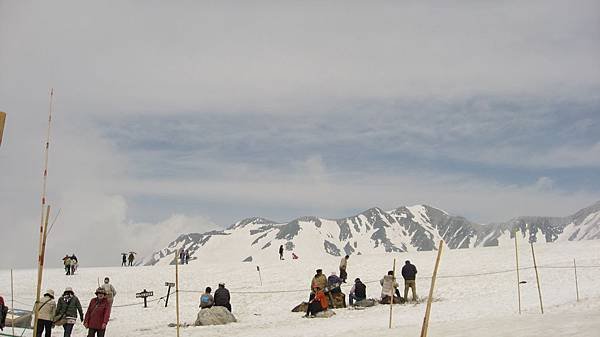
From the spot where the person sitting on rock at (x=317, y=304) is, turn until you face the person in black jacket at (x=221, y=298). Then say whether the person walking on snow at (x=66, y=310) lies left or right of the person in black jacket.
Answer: left

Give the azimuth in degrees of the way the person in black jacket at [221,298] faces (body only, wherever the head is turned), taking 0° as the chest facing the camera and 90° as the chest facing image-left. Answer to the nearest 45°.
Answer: approximately 180°

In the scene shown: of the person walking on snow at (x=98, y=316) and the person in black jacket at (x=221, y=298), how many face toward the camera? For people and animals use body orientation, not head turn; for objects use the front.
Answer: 1

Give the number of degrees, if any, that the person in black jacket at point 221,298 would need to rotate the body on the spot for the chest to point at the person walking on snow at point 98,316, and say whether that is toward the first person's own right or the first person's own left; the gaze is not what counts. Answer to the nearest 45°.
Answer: approximately 180°

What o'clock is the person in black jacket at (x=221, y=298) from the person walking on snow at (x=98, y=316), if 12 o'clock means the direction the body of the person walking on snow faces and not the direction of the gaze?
The person in black jacket is roughly at 7 o'clock from the person walking on snow.

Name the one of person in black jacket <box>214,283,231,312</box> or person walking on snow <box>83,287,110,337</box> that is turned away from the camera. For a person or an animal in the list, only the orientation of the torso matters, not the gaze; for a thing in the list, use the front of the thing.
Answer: the person in black jacket

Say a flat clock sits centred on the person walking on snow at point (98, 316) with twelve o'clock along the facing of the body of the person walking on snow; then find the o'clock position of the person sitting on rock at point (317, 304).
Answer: The person sitting on rock is roughly at 8 o'clock from the person walking on snow.

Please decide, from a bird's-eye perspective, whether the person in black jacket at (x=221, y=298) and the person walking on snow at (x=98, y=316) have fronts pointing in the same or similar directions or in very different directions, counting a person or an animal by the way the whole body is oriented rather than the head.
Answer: very different directions

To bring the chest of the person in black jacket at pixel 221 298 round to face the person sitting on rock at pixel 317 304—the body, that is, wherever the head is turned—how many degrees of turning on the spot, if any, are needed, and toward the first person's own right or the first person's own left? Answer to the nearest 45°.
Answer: approximately 135° to the first person's own right

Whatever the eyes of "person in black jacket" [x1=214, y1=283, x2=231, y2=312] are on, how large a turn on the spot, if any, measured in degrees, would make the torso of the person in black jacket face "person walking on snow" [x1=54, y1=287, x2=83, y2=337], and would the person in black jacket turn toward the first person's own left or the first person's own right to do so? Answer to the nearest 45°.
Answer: approximately 135° to the first person's own left

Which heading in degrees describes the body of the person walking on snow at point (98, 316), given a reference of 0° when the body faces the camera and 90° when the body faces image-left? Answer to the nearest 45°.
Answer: approximately 0°
